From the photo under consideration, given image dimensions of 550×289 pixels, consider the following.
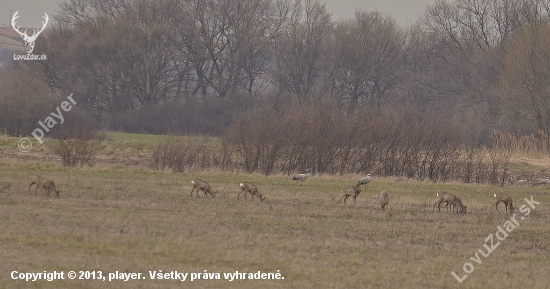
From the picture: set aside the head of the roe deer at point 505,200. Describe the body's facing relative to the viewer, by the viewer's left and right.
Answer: facing to the right of the viewer

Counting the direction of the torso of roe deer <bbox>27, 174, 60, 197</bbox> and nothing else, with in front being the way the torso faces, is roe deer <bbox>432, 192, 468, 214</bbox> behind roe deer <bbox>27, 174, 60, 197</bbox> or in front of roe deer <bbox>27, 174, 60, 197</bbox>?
in front

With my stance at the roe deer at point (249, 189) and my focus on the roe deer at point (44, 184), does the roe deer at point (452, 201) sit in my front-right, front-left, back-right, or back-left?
back-left

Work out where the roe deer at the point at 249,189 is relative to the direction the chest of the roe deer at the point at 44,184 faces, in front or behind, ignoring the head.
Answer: in front

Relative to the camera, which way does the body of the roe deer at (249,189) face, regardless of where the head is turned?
to the viewer's right
